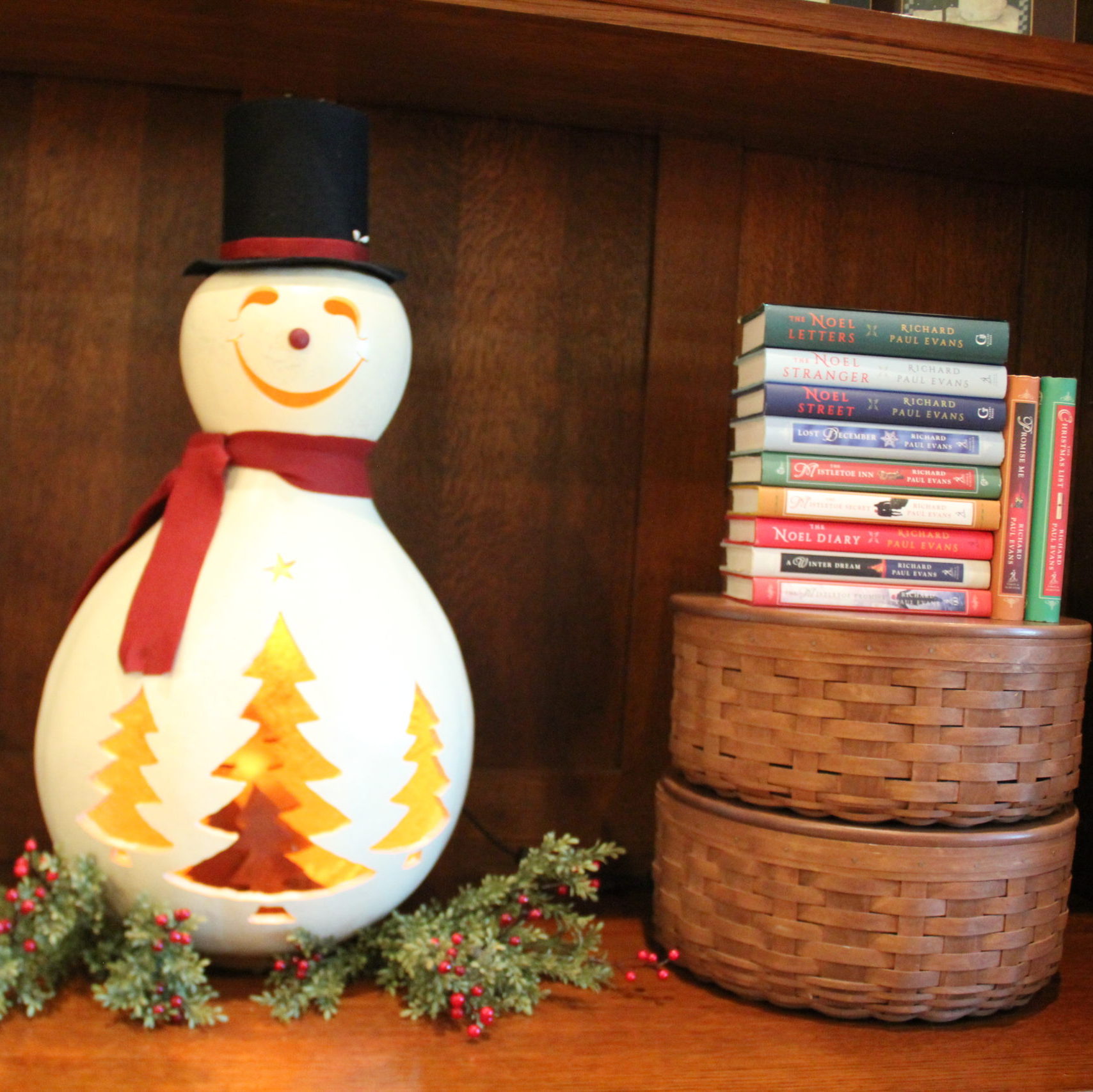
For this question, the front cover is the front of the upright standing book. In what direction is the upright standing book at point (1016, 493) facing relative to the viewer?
to the viewer's right

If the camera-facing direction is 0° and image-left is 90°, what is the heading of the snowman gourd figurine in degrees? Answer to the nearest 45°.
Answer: approximately 0°

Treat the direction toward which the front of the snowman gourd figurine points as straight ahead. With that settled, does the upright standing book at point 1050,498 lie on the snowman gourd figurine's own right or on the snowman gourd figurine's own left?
on the snowman gourd figurine's own left

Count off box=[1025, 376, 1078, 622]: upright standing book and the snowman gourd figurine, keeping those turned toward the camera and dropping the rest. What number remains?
1

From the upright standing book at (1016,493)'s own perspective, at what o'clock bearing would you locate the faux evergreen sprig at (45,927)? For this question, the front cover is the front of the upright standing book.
The faux evergreen sprig is roughly at 5 o'clock from the upright standing book.

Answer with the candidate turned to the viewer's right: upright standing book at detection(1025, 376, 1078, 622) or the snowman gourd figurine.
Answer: the upright standing book

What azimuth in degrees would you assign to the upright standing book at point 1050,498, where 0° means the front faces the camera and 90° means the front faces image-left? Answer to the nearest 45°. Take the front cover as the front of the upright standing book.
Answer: approximately 270°
